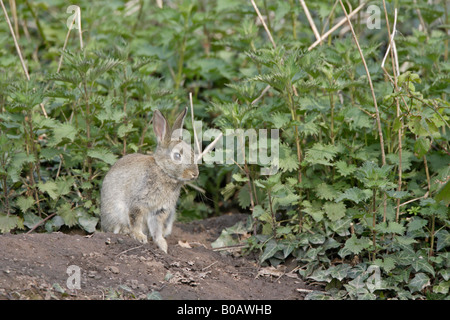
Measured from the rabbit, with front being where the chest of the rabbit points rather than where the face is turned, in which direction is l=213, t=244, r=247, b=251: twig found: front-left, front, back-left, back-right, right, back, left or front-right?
front-left

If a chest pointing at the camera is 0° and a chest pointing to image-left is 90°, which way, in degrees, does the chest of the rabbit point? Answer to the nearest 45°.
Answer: approximately 315°

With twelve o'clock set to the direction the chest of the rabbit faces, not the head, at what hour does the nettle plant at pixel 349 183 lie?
The nettle plant is roughly at 11 o'clock from the rabbit.
